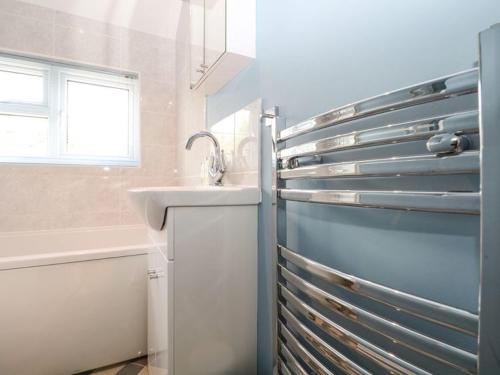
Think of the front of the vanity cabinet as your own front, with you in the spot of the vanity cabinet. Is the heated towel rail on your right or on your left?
on your left

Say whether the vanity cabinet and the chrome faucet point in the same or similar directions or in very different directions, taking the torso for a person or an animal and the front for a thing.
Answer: same or similar directions

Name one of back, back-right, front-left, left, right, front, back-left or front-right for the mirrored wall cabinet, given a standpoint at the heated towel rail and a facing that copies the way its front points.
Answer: right

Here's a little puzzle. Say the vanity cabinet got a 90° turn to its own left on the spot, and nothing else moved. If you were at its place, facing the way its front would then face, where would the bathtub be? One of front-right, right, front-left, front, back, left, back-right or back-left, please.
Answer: back-right

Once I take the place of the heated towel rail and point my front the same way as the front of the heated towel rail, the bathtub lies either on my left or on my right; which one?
on my right
